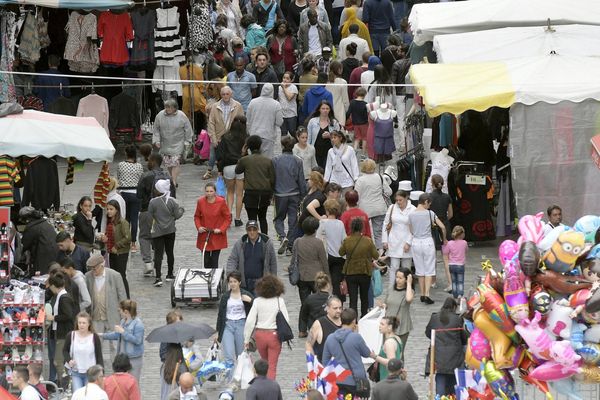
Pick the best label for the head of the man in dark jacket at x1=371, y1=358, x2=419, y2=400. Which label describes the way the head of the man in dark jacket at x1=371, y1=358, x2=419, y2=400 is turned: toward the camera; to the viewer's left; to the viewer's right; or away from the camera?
away from the camera

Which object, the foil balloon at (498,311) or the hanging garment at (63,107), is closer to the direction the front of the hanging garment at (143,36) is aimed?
the foil balloon

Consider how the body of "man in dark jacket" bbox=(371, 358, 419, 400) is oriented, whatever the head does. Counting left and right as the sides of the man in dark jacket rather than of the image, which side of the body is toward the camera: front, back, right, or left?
back

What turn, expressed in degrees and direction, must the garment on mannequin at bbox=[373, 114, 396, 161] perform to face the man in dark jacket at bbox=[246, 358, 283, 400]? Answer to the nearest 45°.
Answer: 0° — it already faces them

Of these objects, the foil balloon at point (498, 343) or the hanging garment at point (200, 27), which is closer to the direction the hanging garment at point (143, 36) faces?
the foil balloon

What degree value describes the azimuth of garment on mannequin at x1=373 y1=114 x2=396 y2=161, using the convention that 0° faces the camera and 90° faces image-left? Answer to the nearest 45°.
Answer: approximately 0°

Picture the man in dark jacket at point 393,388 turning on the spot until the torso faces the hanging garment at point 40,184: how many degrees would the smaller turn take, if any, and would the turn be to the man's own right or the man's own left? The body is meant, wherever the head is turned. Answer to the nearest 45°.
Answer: approximately 45° to the man's own left
